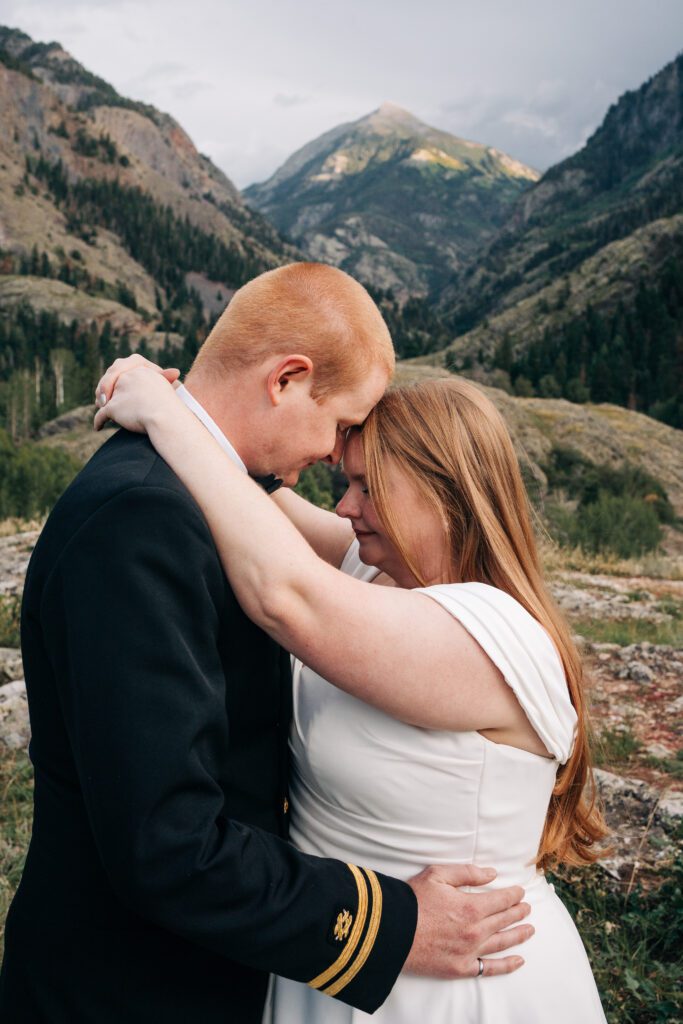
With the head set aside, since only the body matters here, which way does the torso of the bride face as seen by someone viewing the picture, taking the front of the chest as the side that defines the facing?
to the viewer's left

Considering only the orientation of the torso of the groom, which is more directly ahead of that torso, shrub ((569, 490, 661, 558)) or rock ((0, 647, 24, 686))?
the shrub

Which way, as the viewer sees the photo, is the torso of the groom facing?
to the viewer's right

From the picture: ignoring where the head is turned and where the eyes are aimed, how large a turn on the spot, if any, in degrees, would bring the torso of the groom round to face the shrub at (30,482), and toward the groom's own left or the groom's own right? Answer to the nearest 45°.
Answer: approximately 90° to the groom's own left

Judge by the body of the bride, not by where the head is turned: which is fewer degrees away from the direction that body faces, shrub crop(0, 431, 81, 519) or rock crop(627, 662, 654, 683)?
the shrub

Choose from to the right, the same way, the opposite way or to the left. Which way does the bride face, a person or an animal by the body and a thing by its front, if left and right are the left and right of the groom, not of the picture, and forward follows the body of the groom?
the opposite way

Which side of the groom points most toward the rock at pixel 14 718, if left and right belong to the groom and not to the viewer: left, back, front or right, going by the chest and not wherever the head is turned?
left
